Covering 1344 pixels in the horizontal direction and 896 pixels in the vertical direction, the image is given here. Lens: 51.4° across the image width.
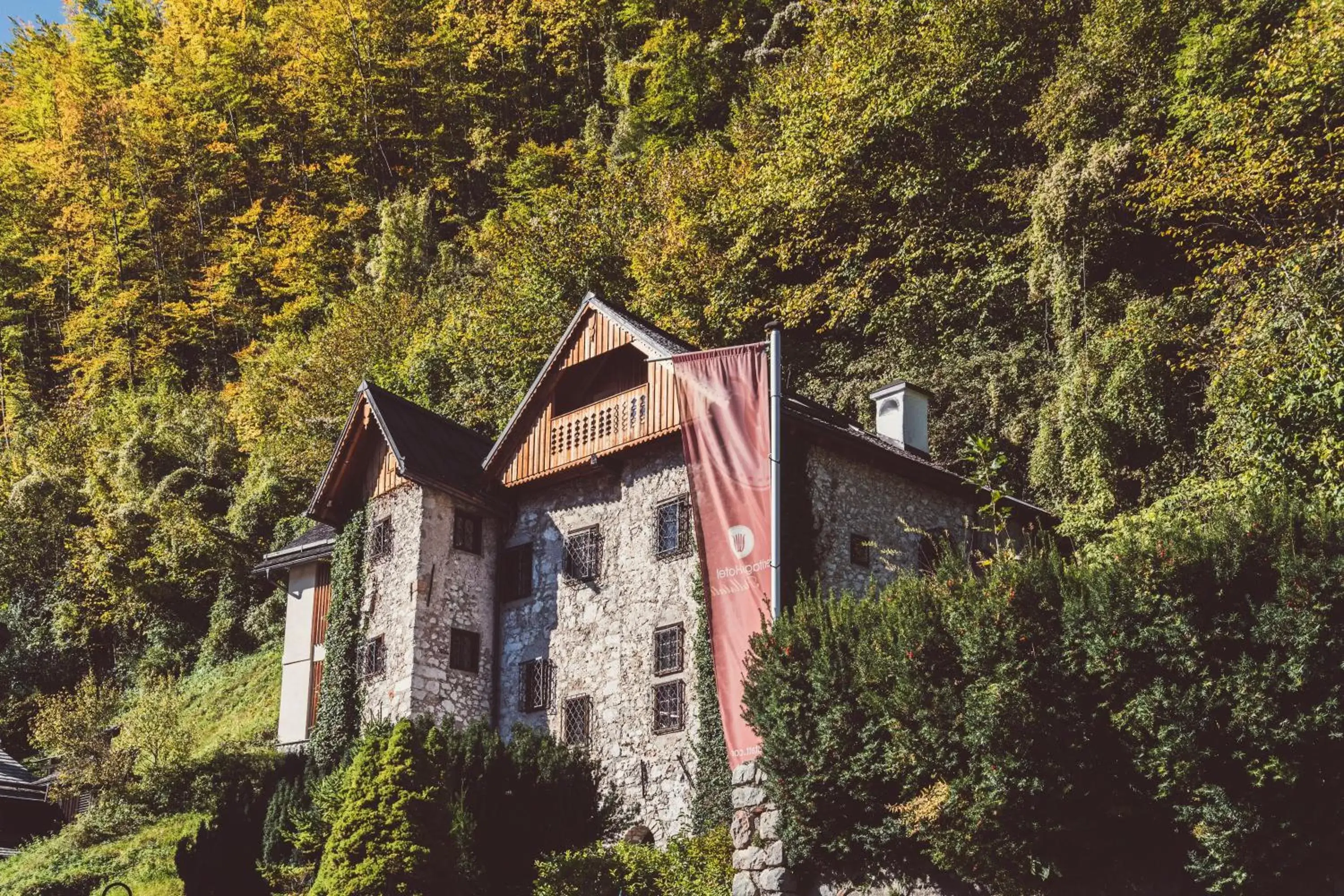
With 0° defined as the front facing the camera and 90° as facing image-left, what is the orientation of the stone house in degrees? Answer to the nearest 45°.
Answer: approximately 45°

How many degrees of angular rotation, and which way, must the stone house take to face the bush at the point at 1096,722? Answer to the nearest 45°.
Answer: approximately 90° to its left

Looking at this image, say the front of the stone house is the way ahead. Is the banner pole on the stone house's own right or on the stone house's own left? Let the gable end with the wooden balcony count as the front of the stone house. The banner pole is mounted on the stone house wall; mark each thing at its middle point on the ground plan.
on the stone house's own left

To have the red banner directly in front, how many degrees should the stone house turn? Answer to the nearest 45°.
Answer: approximately 45° to its left
